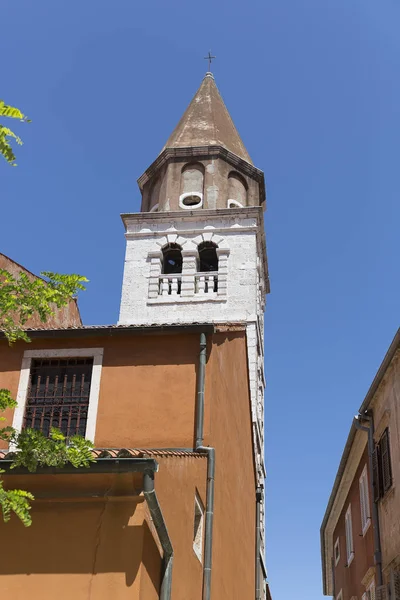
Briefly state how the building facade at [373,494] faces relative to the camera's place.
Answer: facing to the left of the viewer

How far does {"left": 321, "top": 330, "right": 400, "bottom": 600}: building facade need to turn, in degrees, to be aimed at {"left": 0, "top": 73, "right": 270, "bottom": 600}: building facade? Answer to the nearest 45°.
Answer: approximately 45° to its left
